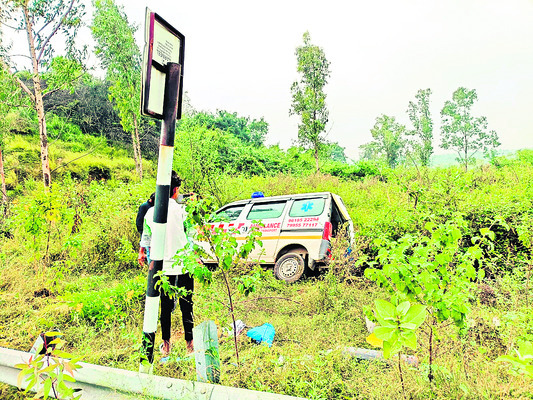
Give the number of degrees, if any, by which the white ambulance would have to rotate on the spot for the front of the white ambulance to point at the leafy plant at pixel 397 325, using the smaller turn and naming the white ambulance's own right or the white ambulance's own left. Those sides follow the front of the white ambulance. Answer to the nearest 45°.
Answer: approximately 135° to the white ambulance's own left

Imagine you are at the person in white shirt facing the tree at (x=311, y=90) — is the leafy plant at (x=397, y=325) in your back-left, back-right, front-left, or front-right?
back-right

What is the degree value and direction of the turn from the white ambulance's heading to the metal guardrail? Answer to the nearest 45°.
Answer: approximately 135° to its left

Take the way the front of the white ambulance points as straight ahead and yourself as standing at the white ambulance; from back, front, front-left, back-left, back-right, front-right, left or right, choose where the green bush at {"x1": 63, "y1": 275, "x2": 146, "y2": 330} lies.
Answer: left

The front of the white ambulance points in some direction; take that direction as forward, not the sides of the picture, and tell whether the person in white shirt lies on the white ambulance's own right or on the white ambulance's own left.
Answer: on the white ambulance's own left

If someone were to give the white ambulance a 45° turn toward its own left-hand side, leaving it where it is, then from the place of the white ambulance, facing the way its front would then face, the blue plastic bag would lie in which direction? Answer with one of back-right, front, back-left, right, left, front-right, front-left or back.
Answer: left

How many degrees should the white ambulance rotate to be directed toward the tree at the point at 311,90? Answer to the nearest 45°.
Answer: approximately 45° to its right

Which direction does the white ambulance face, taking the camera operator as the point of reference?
facing away from the viewer and to the left of the viewer

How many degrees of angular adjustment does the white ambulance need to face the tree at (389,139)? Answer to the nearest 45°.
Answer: approximately 45° to its right

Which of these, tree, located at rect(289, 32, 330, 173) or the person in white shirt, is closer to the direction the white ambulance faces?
the tree
